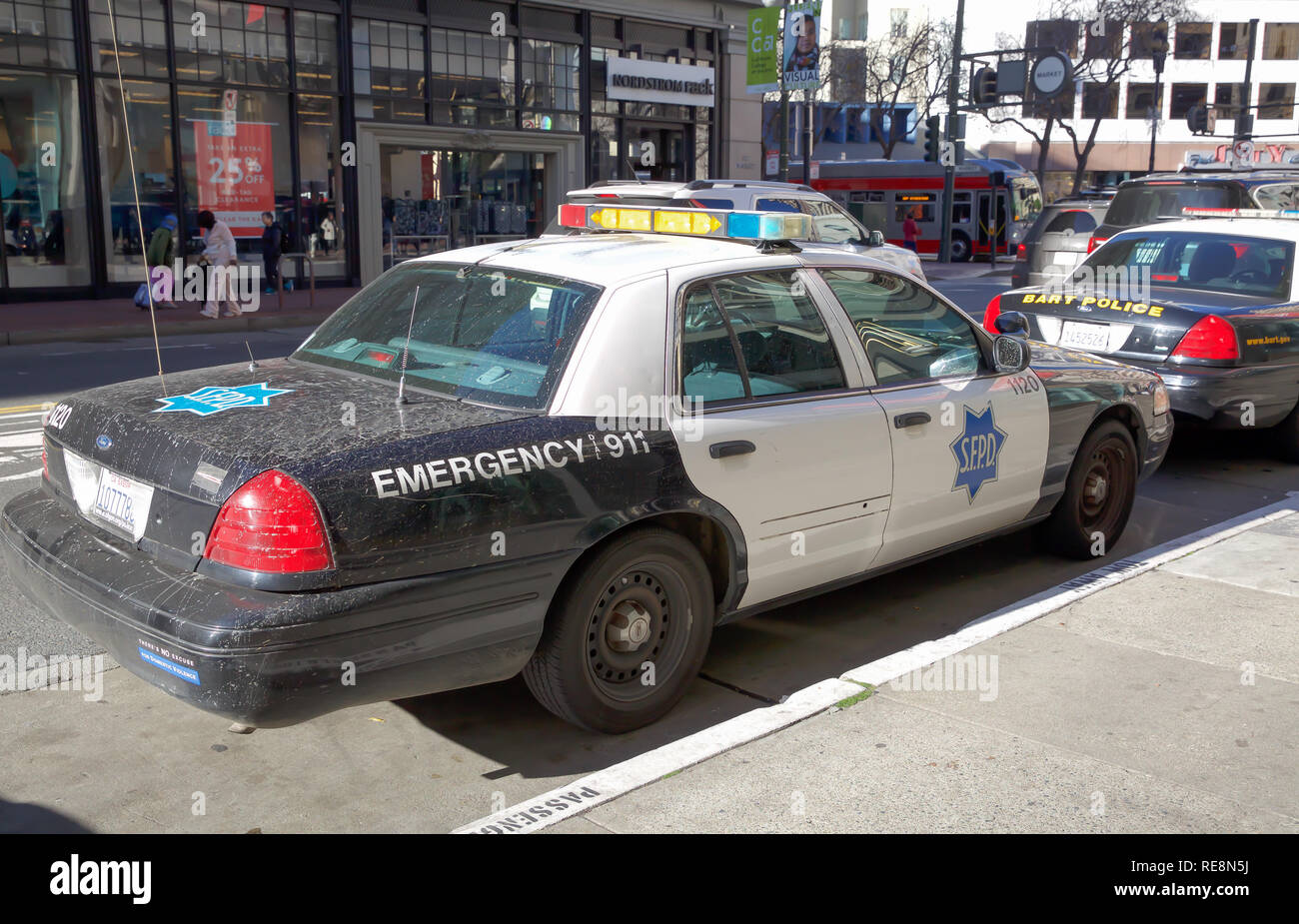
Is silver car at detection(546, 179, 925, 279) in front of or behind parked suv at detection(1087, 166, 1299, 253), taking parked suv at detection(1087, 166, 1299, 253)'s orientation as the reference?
behind

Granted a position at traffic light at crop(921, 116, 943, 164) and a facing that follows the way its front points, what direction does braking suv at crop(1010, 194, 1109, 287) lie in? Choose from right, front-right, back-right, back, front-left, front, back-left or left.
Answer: left

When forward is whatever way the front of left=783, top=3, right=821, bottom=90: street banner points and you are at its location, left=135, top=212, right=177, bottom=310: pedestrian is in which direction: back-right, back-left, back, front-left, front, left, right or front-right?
front-right

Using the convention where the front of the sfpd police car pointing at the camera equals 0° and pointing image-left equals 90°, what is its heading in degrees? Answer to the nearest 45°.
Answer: approximately 225°

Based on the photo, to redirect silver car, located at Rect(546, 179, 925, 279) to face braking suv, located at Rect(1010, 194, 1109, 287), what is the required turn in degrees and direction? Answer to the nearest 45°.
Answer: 0° — it already faces it

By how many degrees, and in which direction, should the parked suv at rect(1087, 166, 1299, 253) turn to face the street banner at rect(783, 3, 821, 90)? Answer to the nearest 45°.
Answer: approximately 90° to its left

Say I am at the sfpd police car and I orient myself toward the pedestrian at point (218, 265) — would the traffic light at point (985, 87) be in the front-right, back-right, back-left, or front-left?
front-right

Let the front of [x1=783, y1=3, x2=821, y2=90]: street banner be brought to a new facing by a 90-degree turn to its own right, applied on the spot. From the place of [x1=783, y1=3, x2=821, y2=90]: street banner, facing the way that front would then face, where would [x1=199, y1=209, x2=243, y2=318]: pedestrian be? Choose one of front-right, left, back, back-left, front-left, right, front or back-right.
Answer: front-left

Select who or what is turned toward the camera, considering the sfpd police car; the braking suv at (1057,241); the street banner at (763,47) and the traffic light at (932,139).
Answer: the street banner

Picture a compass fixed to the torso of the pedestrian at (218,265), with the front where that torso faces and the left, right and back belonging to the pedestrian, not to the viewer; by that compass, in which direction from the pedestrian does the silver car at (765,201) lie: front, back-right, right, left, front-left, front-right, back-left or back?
left

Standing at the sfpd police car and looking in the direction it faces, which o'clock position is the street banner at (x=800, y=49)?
The street banner is roughly at 11 o'clock from the sfpd police car.

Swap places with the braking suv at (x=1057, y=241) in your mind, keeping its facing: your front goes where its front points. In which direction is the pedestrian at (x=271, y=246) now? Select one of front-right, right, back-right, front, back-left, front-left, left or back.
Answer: back-left

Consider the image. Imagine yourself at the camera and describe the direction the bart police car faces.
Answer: facing away from the viewer and to the right of the viewer

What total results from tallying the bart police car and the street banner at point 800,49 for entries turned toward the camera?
1

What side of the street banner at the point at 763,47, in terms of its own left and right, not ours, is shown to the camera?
front
